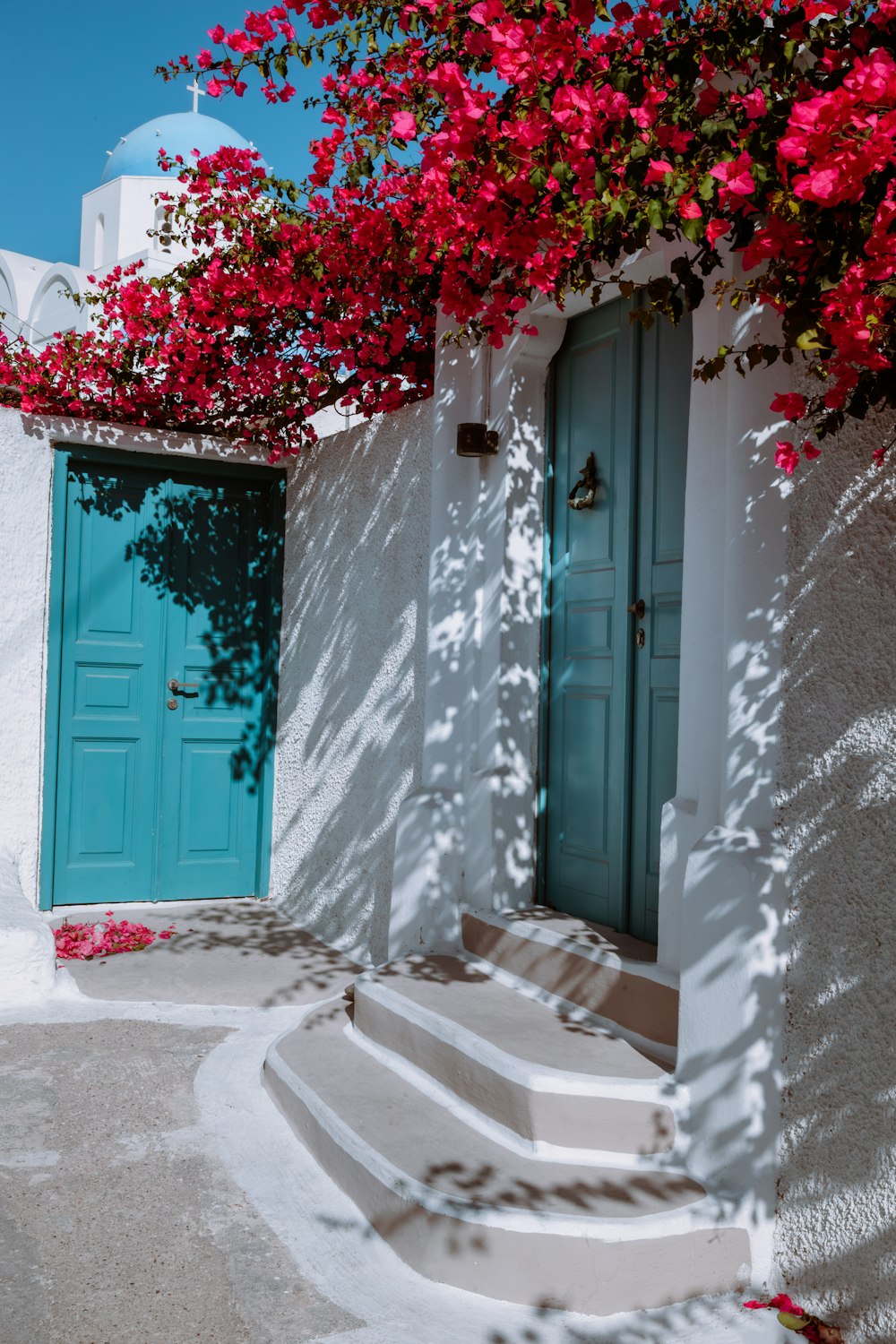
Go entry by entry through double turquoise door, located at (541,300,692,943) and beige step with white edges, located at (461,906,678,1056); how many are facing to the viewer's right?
0

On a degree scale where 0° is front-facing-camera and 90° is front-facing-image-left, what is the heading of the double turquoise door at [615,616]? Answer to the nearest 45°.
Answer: approximately 45°

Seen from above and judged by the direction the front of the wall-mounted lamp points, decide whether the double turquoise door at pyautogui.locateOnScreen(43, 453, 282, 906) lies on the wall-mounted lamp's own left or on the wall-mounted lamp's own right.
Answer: on the wall-mounted lamp's own right

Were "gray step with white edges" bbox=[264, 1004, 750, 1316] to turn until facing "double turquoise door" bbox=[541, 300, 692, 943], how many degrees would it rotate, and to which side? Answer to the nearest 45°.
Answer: approximately 135° to its right

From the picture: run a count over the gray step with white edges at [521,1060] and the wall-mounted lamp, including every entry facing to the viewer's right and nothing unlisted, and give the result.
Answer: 0

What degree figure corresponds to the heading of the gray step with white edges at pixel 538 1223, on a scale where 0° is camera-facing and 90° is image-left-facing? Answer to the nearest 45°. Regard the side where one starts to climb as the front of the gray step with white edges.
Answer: approximately 45°
